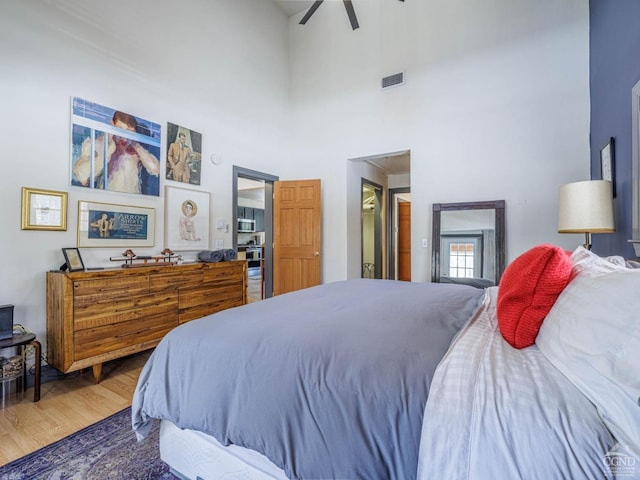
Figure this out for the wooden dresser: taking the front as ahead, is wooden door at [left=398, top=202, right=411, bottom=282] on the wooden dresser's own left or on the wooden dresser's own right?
on the wooden dresser's own left

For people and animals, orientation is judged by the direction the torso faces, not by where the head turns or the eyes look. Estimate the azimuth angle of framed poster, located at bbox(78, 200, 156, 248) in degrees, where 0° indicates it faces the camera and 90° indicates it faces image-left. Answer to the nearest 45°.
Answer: approximately 315°

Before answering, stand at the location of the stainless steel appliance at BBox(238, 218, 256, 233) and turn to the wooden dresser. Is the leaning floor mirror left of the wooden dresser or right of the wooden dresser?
left

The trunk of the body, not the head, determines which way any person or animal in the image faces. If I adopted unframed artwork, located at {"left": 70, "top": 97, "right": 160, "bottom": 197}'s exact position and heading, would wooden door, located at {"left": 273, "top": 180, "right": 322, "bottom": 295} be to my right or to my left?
on my left

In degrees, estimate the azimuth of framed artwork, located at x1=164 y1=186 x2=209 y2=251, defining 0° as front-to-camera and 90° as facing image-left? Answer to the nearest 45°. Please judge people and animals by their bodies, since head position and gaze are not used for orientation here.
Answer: approximately 315°

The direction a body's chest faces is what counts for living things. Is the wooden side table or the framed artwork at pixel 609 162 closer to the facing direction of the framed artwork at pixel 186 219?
the framed artwork

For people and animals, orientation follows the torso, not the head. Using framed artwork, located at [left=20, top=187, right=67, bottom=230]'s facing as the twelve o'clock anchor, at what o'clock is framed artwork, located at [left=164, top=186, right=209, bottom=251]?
framed artwork, located at [left=164, top=186, right=209, bottom=251] is roughly at 10 o'clock from framed artwork, located at [left=20, top=187, right=67, bottom=230].

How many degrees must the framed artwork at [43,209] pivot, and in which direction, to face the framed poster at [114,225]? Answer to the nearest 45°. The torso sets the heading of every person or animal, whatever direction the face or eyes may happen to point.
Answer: approximately 45° to its left

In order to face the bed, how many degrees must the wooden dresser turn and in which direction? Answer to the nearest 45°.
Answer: approximately 45° to its right

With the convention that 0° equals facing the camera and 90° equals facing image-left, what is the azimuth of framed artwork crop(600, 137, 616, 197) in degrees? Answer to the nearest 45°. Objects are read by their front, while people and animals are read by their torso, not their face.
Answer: approximately 90°

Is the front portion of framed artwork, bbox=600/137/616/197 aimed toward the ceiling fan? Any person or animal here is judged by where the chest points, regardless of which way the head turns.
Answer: yes

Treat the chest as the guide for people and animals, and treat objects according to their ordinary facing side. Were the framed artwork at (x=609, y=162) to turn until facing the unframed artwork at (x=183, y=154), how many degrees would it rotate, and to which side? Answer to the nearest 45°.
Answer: approximately 45° to its left

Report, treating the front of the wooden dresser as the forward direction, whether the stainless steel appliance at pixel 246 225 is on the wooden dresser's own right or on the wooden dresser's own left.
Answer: on the wooden dresser's own left

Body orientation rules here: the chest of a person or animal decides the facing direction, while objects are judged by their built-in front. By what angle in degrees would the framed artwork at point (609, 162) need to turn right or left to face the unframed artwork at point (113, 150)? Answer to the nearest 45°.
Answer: approximately 45° to its left

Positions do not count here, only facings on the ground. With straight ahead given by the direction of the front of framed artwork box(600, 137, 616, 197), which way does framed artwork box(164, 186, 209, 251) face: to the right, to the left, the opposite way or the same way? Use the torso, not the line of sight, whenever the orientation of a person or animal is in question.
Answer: the opposite way
